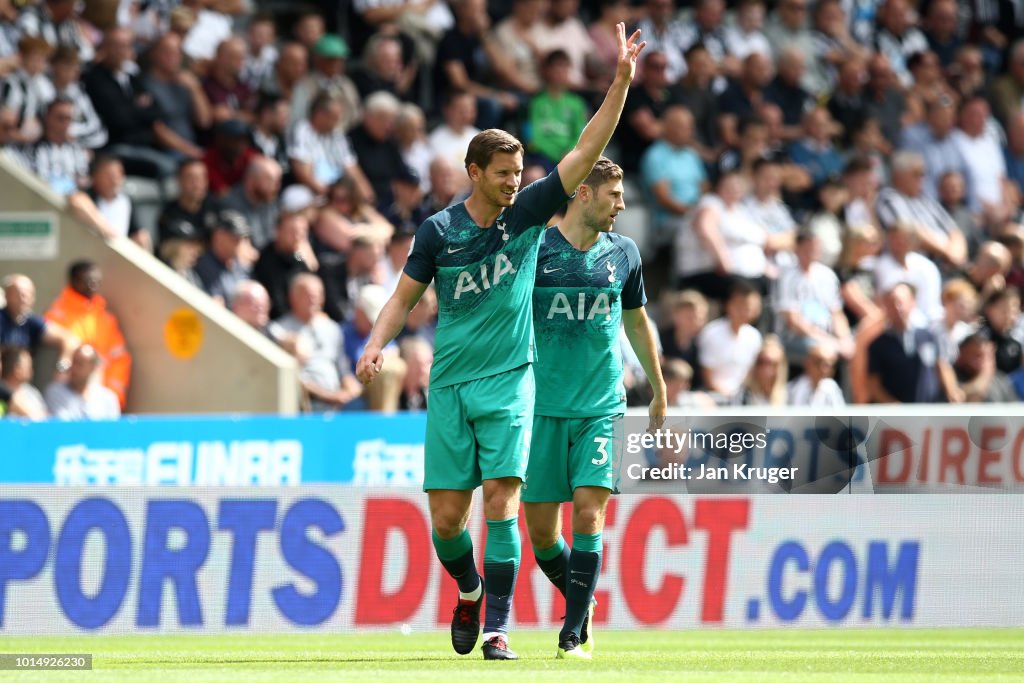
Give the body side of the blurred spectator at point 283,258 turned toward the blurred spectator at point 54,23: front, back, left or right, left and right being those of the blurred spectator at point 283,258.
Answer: back

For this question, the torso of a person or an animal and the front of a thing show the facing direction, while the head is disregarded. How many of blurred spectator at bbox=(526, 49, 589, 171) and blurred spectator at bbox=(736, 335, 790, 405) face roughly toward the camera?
2

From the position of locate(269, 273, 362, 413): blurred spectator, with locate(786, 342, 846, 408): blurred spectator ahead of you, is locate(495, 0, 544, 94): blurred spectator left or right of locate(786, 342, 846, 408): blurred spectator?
left

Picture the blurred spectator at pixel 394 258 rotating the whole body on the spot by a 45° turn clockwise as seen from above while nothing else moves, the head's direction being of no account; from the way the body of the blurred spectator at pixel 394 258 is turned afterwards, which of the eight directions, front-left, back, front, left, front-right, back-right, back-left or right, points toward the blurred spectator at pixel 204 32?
back-right

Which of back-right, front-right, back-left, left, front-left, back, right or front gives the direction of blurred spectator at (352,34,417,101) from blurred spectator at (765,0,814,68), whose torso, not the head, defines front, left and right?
front-right

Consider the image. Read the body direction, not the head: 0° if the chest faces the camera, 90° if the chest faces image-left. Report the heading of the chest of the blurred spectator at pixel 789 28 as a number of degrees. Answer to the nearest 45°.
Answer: approximately 0°
